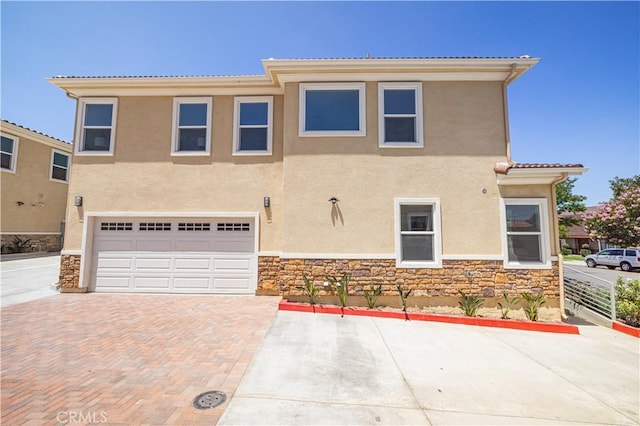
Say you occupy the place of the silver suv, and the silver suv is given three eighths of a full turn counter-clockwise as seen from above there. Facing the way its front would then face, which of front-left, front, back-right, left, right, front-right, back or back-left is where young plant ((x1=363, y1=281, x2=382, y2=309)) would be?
front-right

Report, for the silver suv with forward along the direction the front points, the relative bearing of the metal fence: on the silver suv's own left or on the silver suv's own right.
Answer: on the silver suv's own left

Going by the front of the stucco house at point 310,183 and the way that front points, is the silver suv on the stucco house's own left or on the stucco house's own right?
on the stucco house's own left

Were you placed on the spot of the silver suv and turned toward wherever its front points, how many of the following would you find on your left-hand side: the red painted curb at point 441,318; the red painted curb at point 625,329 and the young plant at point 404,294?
3

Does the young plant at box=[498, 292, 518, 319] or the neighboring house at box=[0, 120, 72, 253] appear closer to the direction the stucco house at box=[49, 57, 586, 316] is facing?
the young plant

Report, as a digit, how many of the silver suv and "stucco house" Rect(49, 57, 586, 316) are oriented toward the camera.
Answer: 1

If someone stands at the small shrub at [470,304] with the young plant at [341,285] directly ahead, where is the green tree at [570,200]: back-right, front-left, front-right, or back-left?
back-right

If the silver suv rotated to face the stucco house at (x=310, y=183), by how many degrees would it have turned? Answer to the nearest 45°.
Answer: approximately 90° to its left

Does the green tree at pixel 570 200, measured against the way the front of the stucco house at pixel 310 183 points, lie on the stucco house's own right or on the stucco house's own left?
on the stucco house's own left

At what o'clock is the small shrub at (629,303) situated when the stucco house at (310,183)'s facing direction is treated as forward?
The small shrub is roughly at 9 o'clock from the stucco house.

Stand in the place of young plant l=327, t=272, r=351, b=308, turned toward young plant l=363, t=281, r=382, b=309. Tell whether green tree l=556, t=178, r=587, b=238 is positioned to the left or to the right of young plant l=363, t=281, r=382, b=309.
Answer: left

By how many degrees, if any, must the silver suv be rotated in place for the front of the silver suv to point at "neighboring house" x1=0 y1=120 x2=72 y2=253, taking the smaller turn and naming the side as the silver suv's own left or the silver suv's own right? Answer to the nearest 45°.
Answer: approximately 45° to the silver suv's own left

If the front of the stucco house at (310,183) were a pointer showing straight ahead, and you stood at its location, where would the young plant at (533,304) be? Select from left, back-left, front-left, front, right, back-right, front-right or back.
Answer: left

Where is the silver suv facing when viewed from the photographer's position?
facing to the left of the viewer

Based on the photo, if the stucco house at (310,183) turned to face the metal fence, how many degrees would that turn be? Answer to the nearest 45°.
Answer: approximately 90° to its left

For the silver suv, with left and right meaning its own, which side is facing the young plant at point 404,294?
left

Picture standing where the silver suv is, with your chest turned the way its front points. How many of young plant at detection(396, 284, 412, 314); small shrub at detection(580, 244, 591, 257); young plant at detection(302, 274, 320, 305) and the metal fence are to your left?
3
